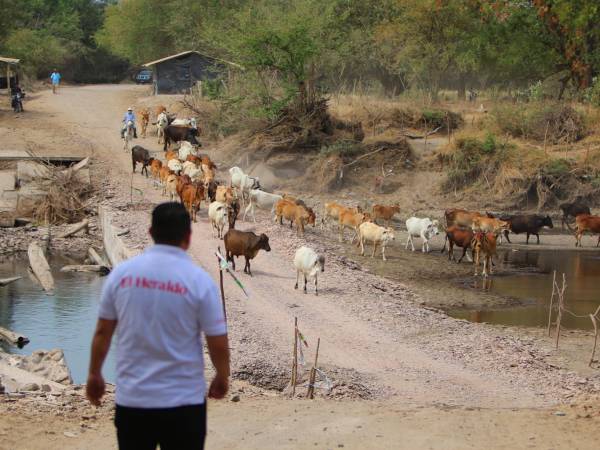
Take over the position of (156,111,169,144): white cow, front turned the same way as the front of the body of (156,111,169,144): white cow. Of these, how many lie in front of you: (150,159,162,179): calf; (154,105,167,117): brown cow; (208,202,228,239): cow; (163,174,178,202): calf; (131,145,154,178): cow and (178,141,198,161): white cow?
5

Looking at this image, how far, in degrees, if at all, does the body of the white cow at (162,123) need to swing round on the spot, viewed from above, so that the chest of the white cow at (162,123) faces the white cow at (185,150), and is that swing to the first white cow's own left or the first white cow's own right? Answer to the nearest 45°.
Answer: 0° — it already faces it

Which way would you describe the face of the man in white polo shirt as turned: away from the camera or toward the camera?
away from the camera

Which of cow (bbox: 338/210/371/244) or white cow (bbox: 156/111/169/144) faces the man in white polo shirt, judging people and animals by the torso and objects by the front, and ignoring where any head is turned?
the white cow

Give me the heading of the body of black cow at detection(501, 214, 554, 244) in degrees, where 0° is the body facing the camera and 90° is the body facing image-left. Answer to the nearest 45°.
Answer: approximately 270°

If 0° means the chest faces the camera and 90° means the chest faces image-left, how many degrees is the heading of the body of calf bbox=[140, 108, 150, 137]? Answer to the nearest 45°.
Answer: approximately 0°
